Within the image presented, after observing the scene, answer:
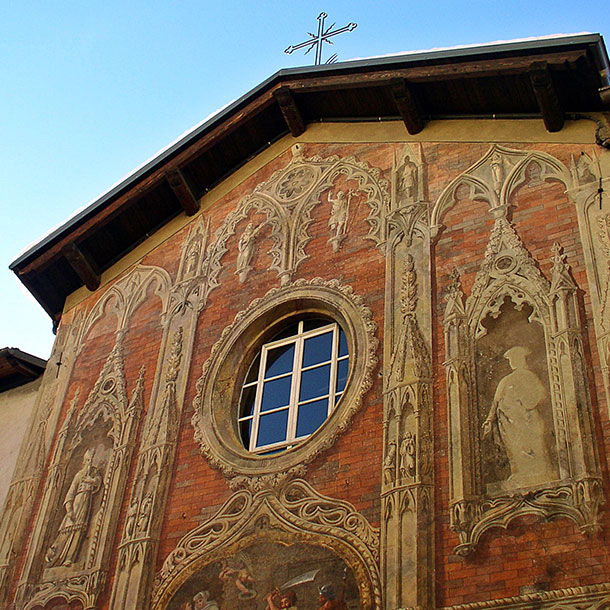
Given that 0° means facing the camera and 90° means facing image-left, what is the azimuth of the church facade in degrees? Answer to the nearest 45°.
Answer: approximately 45°
